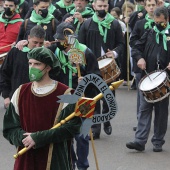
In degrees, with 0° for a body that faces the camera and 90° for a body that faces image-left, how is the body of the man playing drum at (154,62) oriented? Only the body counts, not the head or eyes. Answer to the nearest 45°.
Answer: approximately 0°

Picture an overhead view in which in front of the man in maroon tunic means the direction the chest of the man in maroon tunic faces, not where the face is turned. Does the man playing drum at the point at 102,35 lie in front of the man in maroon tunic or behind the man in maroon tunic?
behind

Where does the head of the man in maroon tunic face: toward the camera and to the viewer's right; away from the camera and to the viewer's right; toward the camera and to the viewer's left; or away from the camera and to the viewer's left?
toward the camera and to the viewer's left

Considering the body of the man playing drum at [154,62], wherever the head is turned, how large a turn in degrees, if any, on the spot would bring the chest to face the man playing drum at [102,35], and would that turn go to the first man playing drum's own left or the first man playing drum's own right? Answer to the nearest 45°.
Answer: approximately 135° to the first man playing drum's own right

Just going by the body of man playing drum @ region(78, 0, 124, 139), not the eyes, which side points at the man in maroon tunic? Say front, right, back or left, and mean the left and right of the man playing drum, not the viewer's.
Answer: front

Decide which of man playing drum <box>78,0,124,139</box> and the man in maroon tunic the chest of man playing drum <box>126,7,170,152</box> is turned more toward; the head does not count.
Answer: the man in maroon tunic

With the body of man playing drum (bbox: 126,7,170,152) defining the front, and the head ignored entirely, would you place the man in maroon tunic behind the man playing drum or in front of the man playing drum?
in front

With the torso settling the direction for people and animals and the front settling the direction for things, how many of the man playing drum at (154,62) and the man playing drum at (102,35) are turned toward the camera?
2

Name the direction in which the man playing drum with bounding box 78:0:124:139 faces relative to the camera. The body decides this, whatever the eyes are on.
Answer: toward the camera
